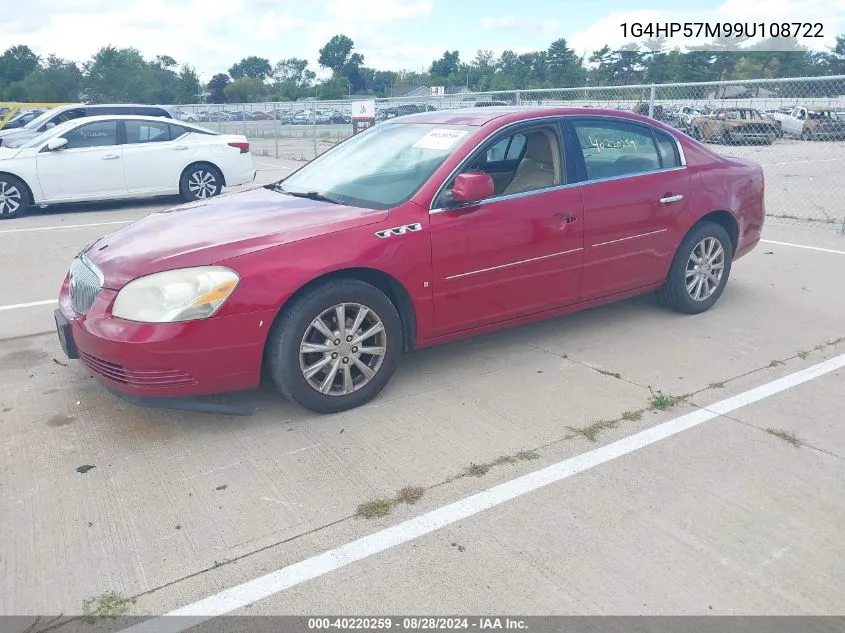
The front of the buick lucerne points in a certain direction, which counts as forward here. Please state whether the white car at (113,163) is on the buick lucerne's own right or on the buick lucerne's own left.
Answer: on the buick lucerne's own right

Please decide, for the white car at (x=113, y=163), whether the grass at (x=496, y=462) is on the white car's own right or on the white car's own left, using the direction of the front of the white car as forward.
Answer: on the white car's own left

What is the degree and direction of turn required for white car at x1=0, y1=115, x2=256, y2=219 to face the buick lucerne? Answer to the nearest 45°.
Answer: approximately 90° to its left

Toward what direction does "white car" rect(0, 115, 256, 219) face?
to the viewer's left

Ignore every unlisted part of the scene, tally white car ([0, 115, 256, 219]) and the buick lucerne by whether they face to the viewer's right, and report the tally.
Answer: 0
